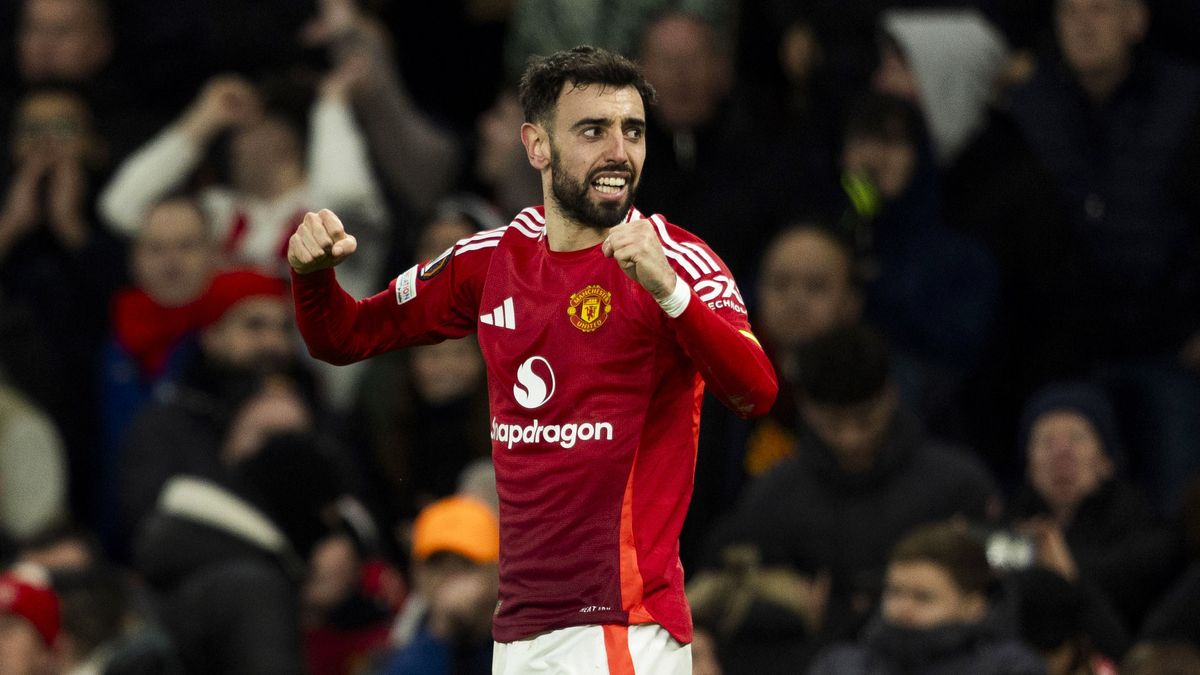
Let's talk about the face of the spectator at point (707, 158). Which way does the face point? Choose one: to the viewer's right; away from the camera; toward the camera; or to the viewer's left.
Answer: toward the camera

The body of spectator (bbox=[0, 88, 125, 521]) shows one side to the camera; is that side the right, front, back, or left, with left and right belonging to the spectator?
front

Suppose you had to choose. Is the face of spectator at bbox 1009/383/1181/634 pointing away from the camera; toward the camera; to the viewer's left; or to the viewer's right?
toward the camera

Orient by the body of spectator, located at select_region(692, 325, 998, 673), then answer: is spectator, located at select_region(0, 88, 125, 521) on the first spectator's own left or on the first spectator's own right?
on the first spectator's own right

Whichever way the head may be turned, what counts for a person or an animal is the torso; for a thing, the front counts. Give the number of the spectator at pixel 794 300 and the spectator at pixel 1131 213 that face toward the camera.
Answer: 2

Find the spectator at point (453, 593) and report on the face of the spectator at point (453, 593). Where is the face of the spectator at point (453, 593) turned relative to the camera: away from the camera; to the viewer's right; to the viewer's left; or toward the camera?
toward the camera

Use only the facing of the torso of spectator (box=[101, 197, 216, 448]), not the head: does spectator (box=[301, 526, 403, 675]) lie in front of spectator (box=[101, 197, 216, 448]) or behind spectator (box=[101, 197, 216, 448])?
in front

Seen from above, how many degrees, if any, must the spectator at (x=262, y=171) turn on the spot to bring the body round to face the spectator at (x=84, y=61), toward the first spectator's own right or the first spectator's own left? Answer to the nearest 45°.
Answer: approximately 135° to the first spectator's own right

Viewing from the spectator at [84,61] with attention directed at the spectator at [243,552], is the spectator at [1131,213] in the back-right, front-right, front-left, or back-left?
front-left

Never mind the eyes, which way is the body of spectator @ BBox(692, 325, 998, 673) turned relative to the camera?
toward the camera

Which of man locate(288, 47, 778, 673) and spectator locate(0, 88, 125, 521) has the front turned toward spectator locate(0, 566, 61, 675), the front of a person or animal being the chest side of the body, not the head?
spectator locate(0, 88, 125, 521)

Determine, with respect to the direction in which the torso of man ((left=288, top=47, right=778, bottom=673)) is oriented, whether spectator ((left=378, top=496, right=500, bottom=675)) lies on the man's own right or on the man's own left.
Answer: on the man's own right

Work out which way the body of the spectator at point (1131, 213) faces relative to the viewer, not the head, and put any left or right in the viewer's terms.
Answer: facing the viewer

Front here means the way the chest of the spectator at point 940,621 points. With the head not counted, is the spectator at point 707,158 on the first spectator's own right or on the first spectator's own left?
on the first spectator's own right

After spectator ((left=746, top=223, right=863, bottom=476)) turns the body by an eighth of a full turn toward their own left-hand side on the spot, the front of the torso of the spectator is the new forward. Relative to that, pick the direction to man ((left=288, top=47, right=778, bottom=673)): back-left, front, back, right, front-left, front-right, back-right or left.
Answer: front-right
